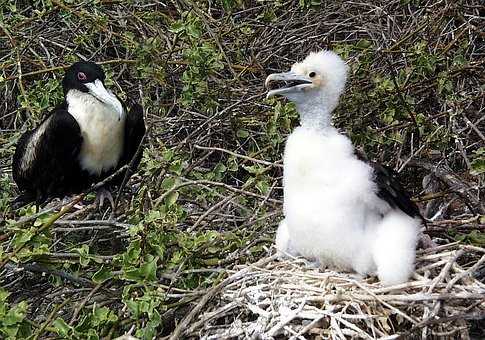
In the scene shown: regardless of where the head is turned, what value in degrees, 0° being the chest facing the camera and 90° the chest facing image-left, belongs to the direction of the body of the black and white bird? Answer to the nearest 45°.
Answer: approximately 315°

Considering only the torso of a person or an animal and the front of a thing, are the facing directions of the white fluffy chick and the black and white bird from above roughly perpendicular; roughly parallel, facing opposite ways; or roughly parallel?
roughly perpendicular
